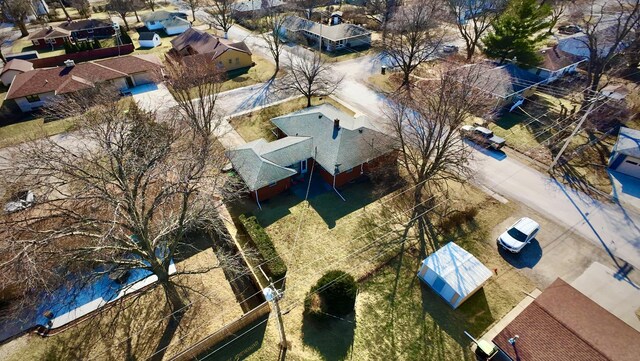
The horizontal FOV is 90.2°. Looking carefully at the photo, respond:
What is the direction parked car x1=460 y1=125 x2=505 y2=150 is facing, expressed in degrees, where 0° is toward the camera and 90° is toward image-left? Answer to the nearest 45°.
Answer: approximately 135°

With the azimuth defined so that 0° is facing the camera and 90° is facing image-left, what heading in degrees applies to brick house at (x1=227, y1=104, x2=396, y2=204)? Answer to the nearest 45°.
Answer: approximately 135°

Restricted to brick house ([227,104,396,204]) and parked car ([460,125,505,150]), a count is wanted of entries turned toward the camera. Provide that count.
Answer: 0

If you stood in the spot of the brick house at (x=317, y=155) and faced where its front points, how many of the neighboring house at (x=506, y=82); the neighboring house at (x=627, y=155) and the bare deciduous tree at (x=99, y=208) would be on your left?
1

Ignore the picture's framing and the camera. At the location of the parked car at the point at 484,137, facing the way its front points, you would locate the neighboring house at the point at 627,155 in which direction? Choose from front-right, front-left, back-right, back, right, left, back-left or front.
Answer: back-right

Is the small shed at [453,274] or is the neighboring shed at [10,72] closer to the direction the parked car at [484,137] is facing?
the neighboring shed

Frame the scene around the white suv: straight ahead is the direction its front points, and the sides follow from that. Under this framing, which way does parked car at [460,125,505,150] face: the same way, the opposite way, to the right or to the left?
to the right
